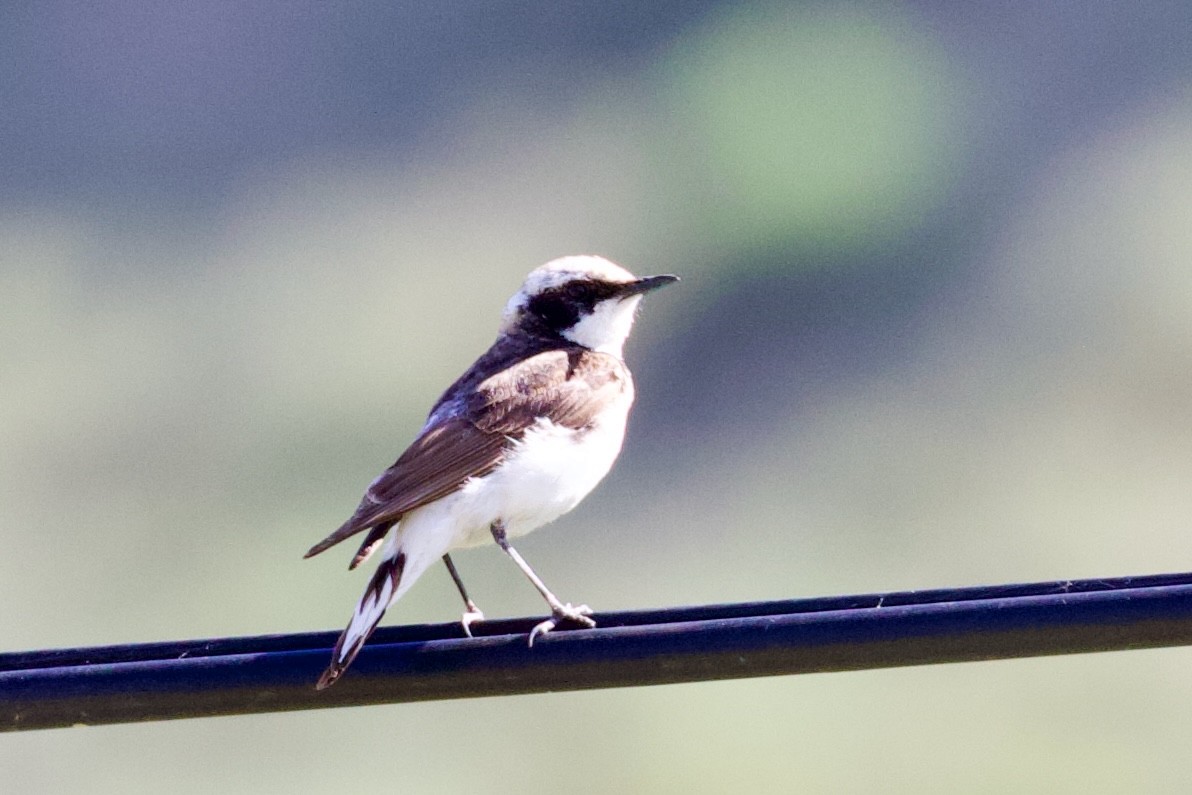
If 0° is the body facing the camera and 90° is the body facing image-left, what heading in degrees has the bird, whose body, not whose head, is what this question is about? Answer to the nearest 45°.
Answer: approximately 270°
